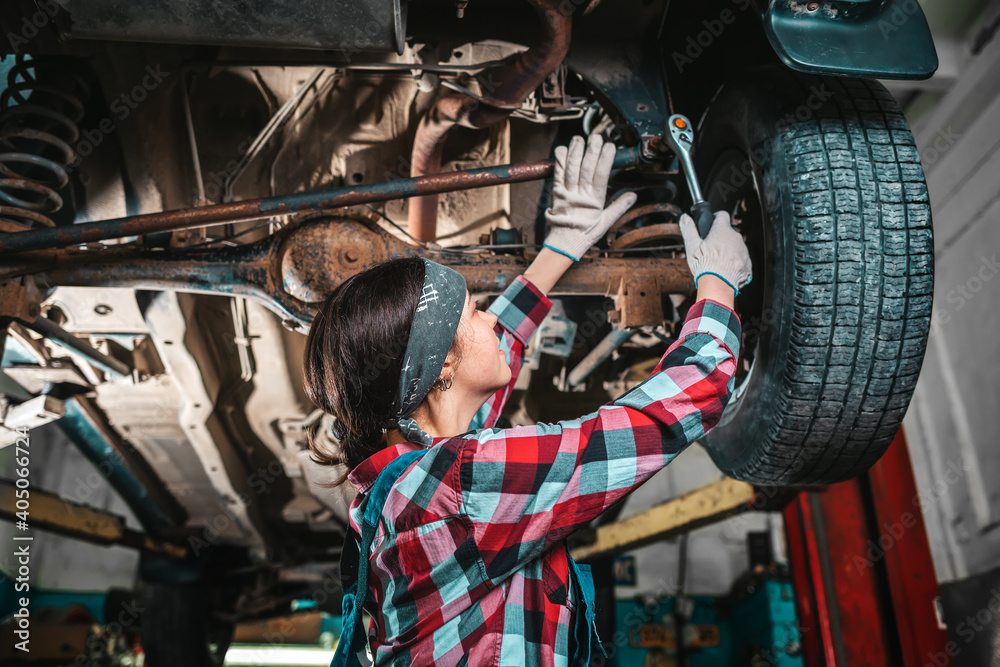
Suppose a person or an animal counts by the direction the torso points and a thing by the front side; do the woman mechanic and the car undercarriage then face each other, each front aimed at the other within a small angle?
no

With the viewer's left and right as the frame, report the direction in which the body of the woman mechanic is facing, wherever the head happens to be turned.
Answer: facing away from the viewer and to the right of the viewer

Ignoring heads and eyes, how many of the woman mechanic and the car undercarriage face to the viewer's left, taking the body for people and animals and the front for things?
0

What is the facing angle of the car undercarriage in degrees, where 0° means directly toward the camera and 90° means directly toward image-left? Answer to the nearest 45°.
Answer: approximately 180°
